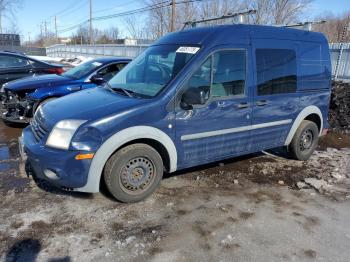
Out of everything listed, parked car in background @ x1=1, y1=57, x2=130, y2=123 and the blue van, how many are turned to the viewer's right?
0

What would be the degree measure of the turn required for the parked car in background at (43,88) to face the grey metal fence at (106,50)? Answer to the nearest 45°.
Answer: approximately 135° to its right

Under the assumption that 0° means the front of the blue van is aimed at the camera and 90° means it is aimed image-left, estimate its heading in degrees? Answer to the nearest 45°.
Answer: approximately 45°

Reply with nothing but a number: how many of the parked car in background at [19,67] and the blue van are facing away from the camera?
0

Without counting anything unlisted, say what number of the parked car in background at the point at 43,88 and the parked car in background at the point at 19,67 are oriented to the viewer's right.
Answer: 0

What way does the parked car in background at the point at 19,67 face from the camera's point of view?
to the viewer's left

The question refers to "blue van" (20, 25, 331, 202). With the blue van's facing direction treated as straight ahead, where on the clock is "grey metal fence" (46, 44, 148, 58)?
The grey metal fence is roughly at 4 o'clock from the blue van.

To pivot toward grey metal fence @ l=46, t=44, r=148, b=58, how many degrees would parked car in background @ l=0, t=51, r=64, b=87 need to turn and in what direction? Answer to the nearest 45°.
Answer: approximately 90° to its right
